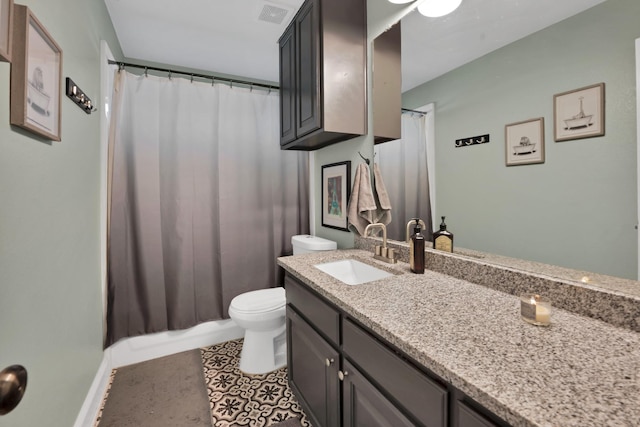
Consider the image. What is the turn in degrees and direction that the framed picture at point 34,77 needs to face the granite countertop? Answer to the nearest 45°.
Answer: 0° — it already faces it

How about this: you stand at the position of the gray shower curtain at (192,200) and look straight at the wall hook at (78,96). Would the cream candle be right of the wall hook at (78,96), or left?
left

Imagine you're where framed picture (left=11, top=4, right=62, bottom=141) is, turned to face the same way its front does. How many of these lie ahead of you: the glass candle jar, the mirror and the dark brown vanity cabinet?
3

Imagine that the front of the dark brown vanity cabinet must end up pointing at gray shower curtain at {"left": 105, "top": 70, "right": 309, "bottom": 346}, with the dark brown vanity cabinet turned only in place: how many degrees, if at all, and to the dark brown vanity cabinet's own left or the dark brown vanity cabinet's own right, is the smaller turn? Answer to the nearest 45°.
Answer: approximately 90° to the dark brown vanity cabinet's own right
